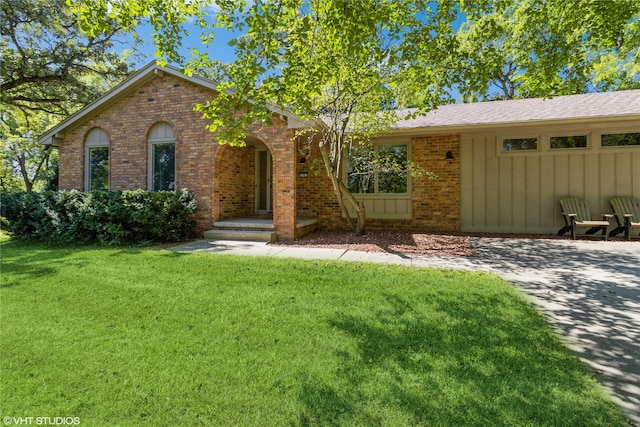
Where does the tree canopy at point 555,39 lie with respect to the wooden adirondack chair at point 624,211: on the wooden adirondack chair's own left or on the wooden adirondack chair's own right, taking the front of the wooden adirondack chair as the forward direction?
on the wooden adirondack chair's own right

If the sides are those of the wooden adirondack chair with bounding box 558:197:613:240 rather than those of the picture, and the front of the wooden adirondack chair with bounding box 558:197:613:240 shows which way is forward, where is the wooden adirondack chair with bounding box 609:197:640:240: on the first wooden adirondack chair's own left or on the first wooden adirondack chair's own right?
on the first wooden adirondack chair's own left

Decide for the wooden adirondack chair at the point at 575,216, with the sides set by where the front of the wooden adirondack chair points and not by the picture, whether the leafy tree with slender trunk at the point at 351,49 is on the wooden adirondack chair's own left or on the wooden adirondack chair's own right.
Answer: on the wooden adirondack chair's own right

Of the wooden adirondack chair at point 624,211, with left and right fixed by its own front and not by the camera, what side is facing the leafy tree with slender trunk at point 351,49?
right

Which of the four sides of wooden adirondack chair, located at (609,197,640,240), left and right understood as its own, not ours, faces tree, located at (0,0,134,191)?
right

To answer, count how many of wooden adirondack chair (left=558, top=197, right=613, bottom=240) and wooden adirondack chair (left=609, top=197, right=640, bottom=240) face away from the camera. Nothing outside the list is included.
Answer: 0

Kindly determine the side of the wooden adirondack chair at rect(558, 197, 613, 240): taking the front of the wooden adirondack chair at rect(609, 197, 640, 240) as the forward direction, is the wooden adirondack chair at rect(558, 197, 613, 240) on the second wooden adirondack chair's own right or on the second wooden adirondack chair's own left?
on the second wooden adirondack chair's own right

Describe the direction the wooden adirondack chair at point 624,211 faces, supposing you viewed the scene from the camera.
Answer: facing the viewer and to the right of the viewer
